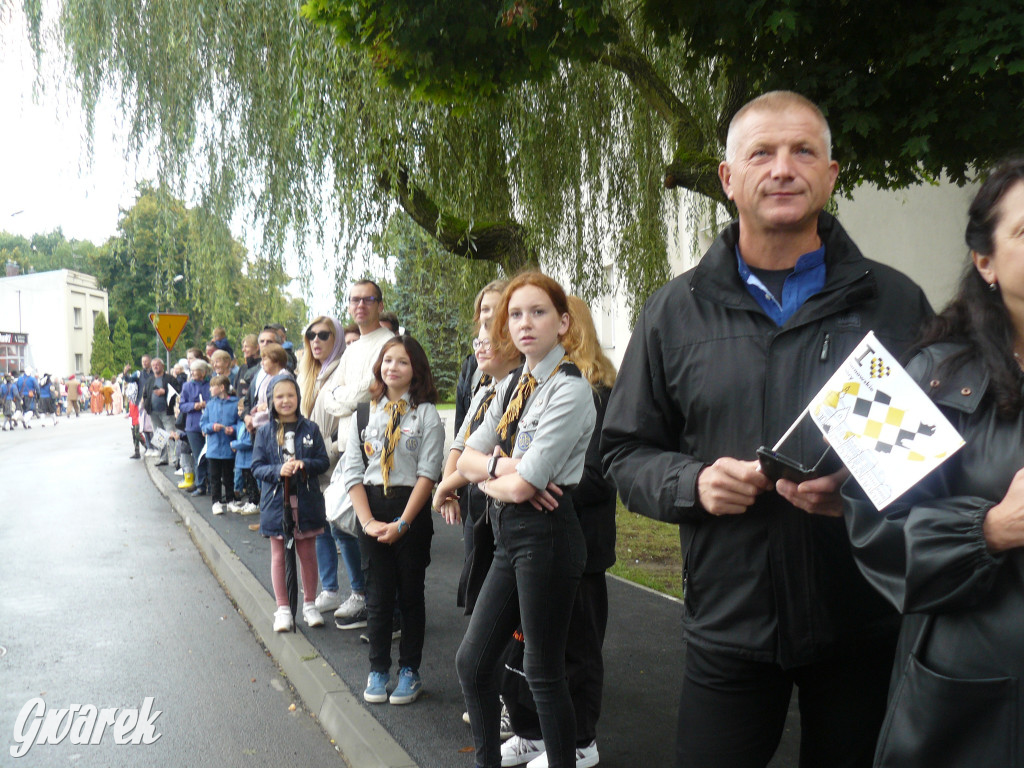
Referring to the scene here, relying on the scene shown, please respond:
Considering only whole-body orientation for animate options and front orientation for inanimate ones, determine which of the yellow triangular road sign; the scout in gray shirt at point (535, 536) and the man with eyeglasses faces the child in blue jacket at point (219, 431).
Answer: the yellow triangular road sign

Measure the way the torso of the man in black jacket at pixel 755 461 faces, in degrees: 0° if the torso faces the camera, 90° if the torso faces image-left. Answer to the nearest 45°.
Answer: approximately 0°

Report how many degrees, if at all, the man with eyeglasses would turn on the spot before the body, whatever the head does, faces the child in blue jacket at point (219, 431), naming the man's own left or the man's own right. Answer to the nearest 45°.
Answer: approximately 135° to the man's own right

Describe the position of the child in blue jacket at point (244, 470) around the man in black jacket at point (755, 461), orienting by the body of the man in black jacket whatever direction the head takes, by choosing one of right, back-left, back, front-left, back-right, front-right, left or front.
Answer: back-right

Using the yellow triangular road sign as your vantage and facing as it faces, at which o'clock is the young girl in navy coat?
The young girl in navy coat is roughly at 12 o'clock from the yellow triangular road sign.

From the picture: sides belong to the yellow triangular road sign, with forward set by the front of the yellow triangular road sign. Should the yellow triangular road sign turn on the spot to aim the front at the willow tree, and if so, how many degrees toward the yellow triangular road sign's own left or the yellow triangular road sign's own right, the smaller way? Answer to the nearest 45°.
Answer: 0° — it already faces it

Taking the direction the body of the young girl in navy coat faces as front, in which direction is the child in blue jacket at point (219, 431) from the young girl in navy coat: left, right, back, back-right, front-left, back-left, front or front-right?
back

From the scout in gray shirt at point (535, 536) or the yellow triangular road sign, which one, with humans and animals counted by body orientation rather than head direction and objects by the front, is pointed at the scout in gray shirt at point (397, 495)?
the yellow triangular road sign

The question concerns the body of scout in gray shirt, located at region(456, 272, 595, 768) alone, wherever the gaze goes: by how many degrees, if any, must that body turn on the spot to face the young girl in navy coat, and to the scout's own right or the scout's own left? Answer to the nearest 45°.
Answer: approximately 90° to the scout's own right

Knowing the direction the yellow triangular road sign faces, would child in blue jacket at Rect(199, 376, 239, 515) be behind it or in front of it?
in front
